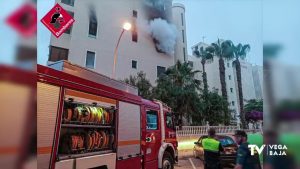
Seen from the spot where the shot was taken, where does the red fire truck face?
facing away from the viewer and to the right of the viewer

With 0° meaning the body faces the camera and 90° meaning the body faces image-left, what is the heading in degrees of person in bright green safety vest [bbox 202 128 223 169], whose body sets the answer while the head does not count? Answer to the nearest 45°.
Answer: approximately 180°

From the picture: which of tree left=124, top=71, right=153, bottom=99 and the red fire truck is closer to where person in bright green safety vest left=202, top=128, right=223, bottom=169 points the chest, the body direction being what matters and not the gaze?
the tree

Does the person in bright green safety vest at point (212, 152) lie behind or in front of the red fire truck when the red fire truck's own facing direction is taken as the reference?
in front

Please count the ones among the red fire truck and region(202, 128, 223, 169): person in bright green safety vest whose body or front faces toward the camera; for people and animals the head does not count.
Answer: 0

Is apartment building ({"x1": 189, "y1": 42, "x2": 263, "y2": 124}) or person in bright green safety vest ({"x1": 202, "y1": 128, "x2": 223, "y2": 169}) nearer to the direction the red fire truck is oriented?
the person in bright green safety vest

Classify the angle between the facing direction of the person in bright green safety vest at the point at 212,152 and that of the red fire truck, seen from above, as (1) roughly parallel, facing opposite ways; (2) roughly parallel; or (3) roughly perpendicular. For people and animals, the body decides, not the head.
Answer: roughly parallel

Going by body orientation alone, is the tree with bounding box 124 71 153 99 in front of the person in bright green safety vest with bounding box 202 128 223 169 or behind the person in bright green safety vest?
in front

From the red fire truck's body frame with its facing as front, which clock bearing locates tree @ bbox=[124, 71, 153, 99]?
The tree is roughly at 11 o'clock from the red fire truck.
